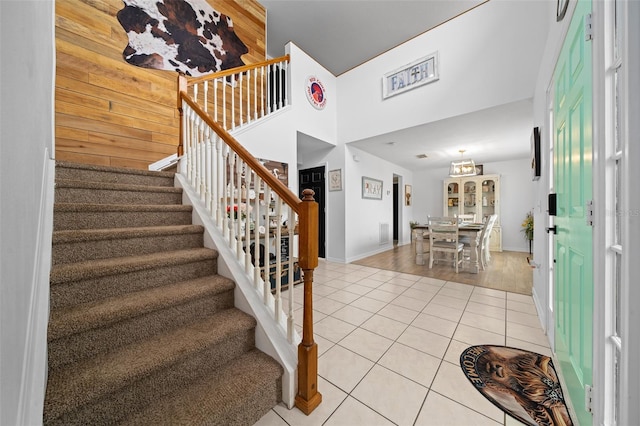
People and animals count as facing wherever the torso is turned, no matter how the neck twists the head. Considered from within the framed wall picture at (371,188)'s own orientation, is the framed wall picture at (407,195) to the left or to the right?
on its left

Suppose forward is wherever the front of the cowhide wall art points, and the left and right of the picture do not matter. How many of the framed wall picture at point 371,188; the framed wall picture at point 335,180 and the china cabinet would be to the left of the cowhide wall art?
3

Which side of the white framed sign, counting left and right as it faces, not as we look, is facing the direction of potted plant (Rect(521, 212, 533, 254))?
back

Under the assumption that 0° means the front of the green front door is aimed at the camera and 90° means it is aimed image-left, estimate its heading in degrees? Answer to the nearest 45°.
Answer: approximately 90°

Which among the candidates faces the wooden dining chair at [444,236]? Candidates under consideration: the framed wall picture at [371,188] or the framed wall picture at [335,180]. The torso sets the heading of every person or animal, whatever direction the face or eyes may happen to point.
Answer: the framed wall picture at [371,188]

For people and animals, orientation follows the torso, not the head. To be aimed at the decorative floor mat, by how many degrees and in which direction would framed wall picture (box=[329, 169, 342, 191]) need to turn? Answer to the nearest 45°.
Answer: approximately 45° to its left

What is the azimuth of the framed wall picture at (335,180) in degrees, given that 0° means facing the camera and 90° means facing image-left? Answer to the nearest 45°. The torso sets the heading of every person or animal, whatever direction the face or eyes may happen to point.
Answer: approximately 45°

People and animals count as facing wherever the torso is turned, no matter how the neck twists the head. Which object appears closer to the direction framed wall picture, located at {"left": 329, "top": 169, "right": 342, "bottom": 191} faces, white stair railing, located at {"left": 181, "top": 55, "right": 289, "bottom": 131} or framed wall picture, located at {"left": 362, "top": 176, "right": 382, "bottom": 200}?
the white stair railing

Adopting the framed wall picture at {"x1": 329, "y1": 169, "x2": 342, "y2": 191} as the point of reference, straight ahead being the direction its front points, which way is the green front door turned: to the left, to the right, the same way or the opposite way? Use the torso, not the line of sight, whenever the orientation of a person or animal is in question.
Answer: to the right

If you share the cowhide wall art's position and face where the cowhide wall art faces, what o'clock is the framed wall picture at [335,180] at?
The framed wall picture is roughly at 9 o'clock from the cowhide wall art.

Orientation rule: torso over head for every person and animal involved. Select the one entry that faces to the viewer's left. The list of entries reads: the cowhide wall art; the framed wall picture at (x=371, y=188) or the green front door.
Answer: the green front door

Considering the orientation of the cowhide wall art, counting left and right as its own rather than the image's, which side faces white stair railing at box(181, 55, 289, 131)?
front
